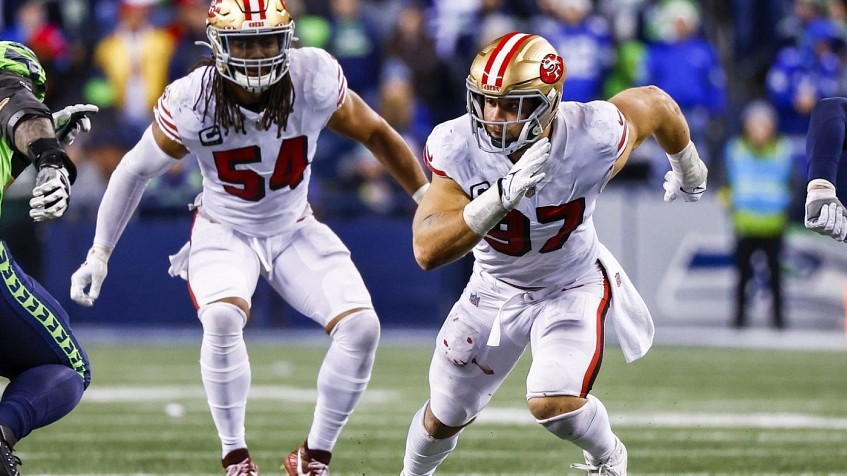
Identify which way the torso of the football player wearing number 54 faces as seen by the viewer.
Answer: toward the camera

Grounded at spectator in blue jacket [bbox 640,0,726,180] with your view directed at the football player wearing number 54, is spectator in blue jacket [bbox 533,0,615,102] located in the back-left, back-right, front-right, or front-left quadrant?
front-right

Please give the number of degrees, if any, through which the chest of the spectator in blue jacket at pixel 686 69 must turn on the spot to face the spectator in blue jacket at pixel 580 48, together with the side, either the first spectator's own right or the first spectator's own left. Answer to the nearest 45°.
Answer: approximately 90° to the first spectator's own right

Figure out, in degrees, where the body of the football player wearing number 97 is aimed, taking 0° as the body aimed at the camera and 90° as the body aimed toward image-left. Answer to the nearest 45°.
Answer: approximately 45°

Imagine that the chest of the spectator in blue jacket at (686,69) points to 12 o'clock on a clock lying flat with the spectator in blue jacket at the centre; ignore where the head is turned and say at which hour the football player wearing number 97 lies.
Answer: The football player wearing number 97 is roughly at 12 o'clock from the spectator in blue jacket.

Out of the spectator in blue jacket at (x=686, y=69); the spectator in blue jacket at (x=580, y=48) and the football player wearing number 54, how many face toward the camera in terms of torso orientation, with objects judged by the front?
3

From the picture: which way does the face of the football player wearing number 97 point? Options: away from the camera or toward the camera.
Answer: toward the camera

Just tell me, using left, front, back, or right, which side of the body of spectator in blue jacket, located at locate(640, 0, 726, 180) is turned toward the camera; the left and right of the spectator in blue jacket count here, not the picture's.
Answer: front

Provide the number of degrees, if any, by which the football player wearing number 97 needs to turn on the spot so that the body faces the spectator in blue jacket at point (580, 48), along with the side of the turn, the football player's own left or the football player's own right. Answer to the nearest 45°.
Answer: approximately 135° to the football player's own right

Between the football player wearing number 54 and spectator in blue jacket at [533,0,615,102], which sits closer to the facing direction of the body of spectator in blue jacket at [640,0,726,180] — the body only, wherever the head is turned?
the football player wearing number 54

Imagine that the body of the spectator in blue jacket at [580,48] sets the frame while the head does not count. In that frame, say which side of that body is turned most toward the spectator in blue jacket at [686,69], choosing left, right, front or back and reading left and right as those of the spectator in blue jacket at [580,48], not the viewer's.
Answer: left

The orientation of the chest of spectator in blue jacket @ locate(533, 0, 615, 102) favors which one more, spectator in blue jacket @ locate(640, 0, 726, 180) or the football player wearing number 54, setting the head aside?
the football player wearing number 54
